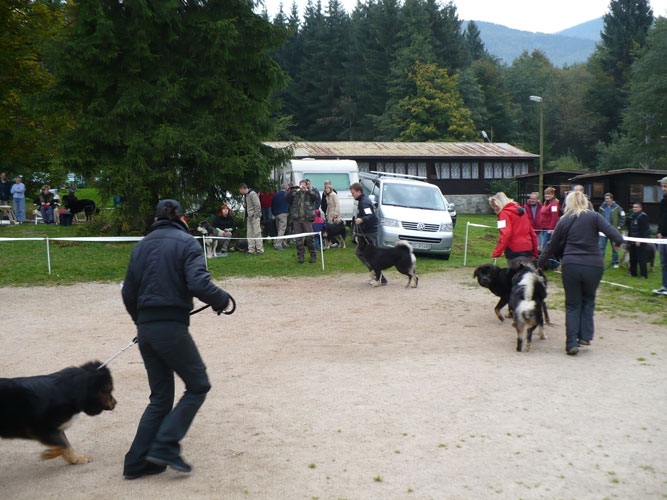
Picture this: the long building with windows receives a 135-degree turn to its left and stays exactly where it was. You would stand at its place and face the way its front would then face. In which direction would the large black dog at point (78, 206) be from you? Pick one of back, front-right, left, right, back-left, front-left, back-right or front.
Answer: back

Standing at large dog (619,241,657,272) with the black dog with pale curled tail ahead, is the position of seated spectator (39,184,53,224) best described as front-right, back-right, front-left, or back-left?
front-right

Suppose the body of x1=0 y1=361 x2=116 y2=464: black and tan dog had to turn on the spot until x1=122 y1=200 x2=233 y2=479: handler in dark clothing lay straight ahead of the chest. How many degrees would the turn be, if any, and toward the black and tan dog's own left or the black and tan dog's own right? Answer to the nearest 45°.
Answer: approximately 45° to the black and tan dog's own right

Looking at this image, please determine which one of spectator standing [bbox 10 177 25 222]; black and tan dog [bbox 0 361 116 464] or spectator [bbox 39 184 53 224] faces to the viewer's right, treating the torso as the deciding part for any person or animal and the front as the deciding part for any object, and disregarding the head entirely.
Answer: the black and tan dog

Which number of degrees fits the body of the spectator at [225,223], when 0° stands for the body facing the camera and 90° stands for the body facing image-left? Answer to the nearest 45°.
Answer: approximately 0°

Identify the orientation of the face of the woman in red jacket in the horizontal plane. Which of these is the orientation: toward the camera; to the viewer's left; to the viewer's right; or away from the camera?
to the viewer's left

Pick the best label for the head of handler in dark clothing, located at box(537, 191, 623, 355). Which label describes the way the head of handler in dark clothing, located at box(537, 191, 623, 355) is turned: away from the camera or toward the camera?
away from the camera

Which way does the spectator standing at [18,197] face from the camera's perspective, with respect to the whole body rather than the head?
toward the camera

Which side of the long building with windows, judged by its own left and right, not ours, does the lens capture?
front

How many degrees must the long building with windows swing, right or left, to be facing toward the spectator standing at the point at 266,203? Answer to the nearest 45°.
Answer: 0° — it already faces them

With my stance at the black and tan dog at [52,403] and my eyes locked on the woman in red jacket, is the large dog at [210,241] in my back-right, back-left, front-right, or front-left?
front-left

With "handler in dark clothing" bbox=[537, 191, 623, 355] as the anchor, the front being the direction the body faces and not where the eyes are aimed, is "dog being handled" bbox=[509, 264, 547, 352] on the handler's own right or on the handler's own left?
on the handler's own left

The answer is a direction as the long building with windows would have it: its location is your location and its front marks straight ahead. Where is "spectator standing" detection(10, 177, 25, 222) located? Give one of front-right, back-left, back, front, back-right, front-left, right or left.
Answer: front-right

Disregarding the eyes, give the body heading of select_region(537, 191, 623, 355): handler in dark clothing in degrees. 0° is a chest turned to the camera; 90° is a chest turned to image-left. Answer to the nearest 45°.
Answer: approximately 180°

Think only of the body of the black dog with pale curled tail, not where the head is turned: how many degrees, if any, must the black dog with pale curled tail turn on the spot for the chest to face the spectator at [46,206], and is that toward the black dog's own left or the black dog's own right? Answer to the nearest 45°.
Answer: approximately 45° to the black dog's own right

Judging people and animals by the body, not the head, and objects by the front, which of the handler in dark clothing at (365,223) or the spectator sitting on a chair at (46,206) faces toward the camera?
the spectator sitting on a chair

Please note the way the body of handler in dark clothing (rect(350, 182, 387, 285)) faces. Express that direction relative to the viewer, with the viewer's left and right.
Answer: facing to the left of the viewer

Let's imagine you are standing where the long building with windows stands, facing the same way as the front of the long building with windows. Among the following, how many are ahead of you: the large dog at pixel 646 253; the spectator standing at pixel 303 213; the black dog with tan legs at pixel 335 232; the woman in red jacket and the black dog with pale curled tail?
5
